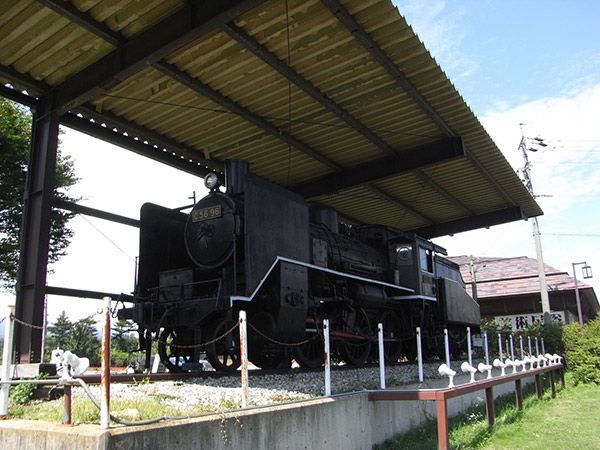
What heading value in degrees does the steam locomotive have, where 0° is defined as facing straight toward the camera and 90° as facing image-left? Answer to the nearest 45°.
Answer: approximately 45°

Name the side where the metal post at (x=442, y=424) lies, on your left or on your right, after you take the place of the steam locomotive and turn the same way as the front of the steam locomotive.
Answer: on your left

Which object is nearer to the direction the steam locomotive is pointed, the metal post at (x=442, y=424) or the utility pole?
the metal post

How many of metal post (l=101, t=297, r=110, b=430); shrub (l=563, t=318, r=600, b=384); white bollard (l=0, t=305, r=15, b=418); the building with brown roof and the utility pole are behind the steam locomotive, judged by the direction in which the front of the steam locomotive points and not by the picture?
3

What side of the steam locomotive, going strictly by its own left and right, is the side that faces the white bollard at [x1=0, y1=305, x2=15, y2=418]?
front

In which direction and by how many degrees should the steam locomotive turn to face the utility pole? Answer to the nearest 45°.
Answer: approximately 180°

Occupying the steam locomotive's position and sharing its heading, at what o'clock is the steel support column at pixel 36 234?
The steel support column is roughly at 1 o'clock from the steam locomotive.

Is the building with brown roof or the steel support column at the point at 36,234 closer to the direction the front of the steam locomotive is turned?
the steel support column

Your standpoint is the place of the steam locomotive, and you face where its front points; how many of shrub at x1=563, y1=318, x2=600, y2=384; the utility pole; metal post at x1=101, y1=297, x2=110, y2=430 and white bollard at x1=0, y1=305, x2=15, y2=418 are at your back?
2

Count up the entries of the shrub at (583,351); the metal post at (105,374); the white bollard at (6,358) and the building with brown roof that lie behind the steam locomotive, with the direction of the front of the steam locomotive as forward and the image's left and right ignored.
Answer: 2

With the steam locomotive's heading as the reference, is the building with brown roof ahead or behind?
behind

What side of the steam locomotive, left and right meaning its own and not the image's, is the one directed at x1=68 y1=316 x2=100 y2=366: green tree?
right

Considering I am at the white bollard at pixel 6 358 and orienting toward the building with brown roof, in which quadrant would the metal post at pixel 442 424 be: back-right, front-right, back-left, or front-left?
front-right

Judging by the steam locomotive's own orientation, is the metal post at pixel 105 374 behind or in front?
in front
